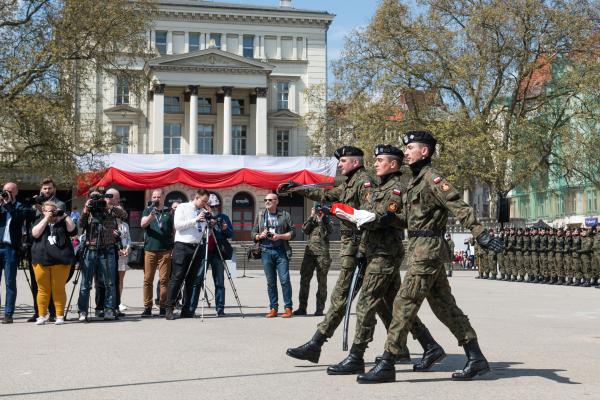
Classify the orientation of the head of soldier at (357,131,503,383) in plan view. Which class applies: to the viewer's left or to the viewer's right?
to the viewer's left

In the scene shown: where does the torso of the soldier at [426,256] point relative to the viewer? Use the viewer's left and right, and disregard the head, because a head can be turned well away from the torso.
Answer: facing to the left of the viewer

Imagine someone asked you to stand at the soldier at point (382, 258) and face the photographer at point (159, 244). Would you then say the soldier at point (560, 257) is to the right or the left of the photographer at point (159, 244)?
right

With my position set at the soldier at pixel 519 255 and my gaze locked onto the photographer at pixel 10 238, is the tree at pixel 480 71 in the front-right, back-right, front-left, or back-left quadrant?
back-right

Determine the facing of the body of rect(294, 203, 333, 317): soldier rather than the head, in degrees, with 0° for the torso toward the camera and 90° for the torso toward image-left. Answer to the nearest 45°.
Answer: approximately 0°

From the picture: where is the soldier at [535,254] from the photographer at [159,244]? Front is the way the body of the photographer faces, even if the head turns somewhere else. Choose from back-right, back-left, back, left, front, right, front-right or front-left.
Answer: back-left

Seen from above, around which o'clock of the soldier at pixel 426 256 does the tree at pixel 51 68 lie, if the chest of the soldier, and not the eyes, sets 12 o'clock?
The tree is roughly at 2 o'clock from the soldier.

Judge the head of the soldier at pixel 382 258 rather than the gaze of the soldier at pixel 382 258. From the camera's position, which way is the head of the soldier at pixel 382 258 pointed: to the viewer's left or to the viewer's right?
to the viewer's left

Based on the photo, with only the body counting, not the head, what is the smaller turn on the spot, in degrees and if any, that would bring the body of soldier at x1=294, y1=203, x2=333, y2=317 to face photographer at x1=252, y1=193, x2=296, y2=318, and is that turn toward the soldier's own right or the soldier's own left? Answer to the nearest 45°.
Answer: approximately 90° to the soldier's own right

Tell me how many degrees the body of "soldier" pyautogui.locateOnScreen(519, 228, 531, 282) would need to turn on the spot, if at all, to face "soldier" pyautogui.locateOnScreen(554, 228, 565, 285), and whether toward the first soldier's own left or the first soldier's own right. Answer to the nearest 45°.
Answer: approximately 90° to the first soldier's own left

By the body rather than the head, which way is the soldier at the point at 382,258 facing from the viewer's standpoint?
to the viewer's left
